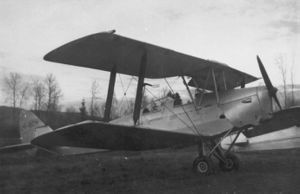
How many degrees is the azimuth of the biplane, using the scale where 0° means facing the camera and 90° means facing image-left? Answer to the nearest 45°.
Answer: approximately 315°
